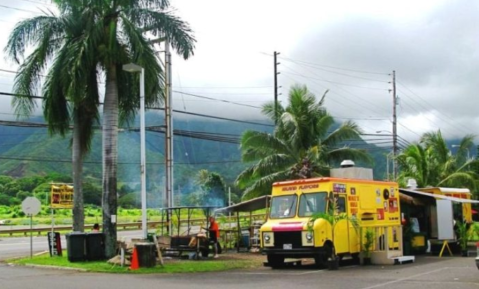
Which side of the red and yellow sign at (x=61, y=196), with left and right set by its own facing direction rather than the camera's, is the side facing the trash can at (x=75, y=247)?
front

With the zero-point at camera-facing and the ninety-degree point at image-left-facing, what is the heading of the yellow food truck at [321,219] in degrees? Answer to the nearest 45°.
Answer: approximately 45°

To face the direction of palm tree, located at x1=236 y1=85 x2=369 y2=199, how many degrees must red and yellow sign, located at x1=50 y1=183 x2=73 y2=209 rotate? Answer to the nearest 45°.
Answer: approximately 90° to its left

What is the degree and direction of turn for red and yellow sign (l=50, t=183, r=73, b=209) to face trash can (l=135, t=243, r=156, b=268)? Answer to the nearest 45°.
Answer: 0° — it already faces it

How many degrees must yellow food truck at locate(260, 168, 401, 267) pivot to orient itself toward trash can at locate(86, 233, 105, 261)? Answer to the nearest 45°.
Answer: approximately 45° to its right

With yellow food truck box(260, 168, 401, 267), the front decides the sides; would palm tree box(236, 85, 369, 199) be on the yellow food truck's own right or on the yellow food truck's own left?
on the yellow food truck's own right

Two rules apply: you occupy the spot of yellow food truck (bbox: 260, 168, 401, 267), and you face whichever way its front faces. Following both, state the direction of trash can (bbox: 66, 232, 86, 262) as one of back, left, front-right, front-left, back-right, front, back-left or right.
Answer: front-right

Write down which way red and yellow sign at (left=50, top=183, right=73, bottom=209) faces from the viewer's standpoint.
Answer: facing the viewer

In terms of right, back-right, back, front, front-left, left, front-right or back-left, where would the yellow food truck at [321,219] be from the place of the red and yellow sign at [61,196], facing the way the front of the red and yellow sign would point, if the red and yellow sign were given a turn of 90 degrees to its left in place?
front-right
